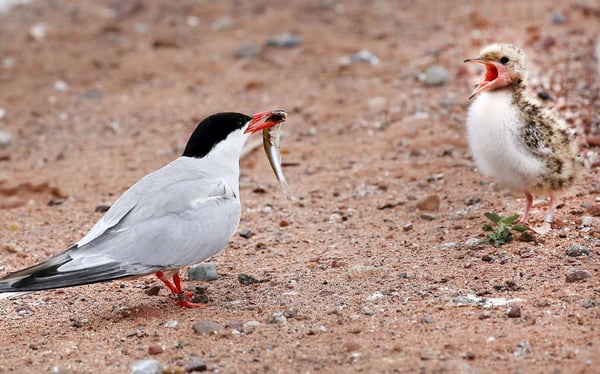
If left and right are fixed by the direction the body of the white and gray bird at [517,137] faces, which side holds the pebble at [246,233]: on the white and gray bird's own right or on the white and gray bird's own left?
on the white and gray bird's own right

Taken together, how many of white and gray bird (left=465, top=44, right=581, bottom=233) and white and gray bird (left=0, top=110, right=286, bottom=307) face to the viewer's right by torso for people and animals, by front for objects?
1

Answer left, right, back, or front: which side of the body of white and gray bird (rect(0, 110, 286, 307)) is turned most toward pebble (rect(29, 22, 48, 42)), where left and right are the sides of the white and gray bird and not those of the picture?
left

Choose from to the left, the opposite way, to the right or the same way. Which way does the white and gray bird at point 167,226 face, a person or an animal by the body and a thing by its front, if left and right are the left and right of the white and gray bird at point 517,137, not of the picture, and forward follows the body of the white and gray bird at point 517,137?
the opposite way

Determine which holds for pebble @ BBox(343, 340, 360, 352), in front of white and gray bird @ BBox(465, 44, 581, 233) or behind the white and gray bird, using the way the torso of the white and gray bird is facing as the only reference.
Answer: in front

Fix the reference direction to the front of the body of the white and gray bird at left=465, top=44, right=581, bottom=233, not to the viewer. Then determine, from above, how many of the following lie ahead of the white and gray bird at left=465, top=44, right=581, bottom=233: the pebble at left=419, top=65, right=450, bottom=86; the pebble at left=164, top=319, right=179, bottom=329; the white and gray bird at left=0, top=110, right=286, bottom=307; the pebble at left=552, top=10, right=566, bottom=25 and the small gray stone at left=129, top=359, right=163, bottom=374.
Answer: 3

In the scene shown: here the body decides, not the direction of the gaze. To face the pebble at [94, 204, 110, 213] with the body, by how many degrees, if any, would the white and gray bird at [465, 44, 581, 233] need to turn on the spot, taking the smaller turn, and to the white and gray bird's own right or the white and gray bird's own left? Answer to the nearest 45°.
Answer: approximately 45° to the white and gray bird's own right

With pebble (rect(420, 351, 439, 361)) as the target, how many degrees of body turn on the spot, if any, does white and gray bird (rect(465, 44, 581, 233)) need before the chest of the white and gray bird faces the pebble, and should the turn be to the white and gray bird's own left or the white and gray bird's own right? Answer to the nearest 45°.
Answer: approximately 45° to the white and gray bird's own left

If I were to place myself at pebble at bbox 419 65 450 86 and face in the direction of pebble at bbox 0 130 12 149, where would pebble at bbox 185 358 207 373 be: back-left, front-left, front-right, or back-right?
front-left

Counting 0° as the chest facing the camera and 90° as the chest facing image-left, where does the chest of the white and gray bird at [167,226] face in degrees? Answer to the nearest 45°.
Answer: approximately 270°

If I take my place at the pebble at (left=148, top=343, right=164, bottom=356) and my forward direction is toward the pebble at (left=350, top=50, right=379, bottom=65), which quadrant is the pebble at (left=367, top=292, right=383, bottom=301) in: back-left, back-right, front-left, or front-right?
front-right

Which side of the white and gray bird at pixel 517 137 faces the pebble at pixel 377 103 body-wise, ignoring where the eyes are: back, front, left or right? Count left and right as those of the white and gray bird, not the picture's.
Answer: right

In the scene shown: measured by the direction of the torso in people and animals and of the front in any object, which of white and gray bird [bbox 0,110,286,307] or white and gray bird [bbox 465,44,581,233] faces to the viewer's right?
white and gray bird [bbox 0,110,286,307]

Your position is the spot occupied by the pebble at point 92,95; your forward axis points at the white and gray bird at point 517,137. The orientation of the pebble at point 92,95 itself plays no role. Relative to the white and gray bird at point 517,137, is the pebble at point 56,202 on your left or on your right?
right

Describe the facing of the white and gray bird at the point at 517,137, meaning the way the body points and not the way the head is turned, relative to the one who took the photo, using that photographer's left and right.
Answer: facing the viewer and to the left of the viewer
